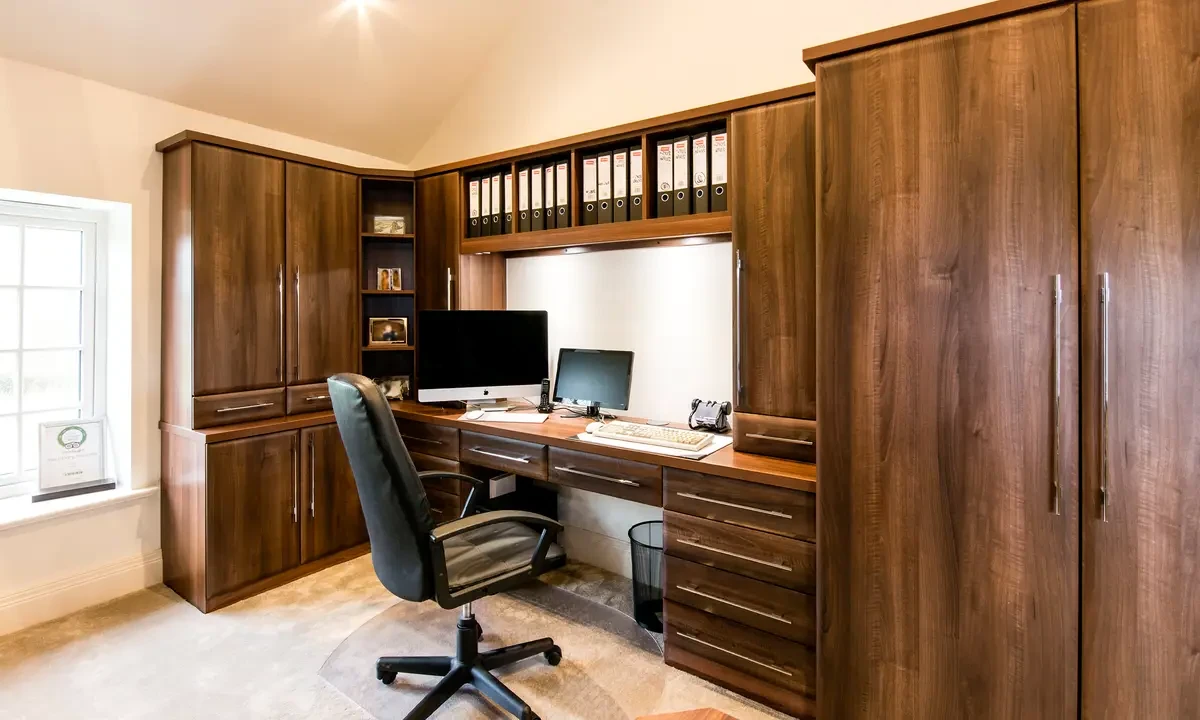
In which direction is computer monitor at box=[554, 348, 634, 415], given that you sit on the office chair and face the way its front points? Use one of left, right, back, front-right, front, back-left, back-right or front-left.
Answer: front

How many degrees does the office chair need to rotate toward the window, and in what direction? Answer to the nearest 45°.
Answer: approximately 90° to its left

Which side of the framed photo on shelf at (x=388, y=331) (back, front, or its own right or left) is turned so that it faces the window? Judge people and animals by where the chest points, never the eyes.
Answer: right

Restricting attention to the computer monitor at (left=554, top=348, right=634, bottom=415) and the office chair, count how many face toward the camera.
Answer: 1

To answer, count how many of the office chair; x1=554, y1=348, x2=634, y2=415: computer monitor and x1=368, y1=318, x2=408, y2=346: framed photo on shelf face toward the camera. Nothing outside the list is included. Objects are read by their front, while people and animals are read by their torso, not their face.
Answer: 2

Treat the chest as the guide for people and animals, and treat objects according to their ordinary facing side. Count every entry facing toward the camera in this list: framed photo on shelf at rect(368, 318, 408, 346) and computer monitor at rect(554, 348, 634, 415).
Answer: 2

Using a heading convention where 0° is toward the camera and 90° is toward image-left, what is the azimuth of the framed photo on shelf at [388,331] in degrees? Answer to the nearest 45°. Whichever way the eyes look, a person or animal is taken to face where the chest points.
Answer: approximately 0°

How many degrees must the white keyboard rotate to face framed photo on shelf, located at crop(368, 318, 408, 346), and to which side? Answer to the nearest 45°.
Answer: approximately 90° to its right

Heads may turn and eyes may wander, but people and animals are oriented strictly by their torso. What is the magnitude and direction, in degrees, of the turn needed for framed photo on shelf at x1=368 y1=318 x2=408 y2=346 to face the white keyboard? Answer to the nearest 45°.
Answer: approximately 45° to its left

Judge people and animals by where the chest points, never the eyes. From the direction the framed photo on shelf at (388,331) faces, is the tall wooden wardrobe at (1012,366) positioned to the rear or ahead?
ahead

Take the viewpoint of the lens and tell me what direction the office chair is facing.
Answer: facing away from the viewer and to the right of the viewer

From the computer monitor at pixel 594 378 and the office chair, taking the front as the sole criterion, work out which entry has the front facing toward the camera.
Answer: the computer monitor

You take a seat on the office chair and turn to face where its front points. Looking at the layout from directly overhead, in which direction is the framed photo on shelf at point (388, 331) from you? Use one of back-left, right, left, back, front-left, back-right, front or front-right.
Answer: front-left

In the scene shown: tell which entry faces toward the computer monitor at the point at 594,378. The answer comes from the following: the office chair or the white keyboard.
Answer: the office chair

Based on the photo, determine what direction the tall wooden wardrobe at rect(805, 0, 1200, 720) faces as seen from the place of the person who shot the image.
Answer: facing the viewer and to the left of the viewer

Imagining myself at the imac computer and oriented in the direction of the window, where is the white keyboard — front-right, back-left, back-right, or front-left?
back-left

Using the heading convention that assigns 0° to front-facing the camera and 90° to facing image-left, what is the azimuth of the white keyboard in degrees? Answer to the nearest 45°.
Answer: approximately 45°
